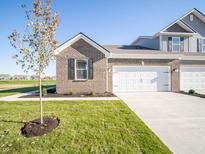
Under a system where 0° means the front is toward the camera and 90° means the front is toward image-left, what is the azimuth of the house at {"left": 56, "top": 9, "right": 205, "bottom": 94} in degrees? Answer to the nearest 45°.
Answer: approximately 0°
